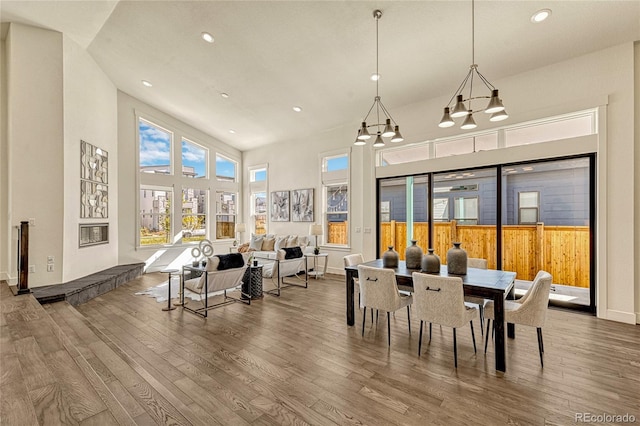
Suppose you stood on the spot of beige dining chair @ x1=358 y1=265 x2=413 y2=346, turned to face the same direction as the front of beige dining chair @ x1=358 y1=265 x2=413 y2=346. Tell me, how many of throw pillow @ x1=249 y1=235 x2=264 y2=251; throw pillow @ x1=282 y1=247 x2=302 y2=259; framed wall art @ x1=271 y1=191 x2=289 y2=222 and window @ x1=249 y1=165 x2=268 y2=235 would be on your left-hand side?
4

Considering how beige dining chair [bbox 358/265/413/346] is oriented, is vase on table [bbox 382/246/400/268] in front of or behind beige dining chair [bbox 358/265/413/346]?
in front

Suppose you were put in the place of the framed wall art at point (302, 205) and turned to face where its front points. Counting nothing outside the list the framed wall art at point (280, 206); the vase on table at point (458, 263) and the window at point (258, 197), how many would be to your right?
2

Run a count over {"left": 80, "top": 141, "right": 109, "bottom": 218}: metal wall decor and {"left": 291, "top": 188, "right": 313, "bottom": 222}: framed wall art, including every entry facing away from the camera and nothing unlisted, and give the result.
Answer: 0

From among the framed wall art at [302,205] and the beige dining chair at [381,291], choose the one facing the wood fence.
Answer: the beige dining chair

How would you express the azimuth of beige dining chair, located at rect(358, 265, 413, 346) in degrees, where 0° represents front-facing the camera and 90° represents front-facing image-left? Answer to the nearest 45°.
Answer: approximately 225°

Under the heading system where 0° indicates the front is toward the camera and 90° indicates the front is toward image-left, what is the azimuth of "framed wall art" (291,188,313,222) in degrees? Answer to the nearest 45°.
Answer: approximately 45°

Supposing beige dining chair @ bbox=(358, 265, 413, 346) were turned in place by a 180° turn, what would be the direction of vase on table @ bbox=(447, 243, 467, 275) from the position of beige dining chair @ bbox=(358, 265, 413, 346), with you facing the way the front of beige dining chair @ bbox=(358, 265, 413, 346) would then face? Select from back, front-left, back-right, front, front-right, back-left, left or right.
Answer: back-left

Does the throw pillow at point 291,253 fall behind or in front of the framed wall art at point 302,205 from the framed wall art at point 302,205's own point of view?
in front

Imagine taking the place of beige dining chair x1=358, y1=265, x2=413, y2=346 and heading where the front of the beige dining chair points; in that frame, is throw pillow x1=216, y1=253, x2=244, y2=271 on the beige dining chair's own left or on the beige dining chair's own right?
on the beige dining chair's own left

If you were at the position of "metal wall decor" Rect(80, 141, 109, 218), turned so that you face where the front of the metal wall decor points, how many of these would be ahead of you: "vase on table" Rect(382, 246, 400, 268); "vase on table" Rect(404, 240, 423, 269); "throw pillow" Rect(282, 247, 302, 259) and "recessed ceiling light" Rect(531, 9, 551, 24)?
4

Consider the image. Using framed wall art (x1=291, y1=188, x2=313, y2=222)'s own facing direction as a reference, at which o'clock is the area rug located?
The area rug is roughly at 12 o'clock from the framed wall art.

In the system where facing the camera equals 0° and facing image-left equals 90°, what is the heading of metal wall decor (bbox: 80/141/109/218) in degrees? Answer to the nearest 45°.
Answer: approximately 315°

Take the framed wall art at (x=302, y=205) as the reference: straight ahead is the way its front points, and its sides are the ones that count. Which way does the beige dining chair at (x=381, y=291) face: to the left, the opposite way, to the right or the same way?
the opposite way
